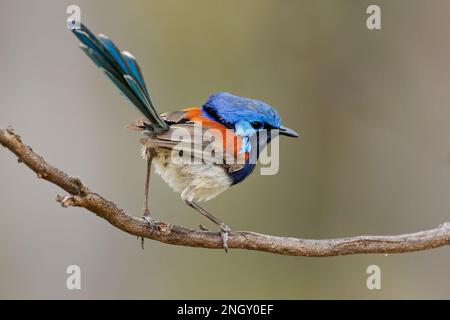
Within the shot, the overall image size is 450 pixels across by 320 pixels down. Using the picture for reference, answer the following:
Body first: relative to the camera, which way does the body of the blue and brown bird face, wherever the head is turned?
to the viewer's right
